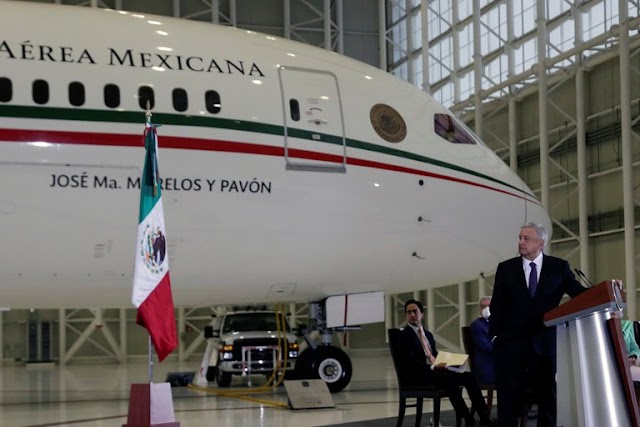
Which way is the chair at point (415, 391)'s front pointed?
to the viewer's right

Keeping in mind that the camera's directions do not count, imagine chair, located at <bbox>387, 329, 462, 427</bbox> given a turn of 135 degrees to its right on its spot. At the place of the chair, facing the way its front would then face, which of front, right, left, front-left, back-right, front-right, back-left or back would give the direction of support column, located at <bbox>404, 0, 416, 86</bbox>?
back-right

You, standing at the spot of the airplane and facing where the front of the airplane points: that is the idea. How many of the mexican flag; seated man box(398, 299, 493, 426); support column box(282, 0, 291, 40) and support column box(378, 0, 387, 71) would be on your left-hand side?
2

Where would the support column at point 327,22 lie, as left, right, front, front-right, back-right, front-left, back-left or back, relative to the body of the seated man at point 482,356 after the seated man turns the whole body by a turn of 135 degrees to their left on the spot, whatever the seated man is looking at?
front

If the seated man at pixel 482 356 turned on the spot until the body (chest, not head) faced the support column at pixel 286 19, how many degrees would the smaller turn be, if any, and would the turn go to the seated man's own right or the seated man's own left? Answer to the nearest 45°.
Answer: approximately 135° to the seated man's own left

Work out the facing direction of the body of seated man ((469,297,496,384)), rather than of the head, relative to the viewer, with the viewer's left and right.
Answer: facing the viewer and to the right of the viewer

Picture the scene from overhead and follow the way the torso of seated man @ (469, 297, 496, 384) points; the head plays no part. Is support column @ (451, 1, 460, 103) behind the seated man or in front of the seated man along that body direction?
behind

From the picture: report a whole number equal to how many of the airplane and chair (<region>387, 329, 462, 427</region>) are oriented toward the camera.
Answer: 0

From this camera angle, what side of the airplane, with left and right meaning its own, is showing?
right

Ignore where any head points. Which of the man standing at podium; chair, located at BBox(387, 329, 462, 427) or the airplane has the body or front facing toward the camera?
the man standing at podium

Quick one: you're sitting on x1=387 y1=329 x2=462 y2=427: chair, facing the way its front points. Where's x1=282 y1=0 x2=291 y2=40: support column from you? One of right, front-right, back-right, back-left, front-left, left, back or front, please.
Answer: left

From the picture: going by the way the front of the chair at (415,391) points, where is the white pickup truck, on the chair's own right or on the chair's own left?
on the chair's own left

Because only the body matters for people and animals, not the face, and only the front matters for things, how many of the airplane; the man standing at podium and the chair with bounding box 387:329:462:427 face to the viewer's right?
2

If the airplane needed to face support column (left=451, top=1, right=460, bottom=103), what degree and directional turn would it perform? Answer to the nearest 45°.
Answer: approximately 90° to its left

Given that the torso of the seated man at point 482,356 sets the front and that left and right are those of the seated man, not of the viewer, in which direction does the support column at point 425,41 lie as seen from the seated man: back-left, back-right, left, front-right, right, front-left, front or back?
back-left

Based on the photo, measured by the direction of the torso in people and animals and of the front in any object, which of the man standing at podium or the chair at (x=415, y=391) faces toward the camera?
the man standing at podium
